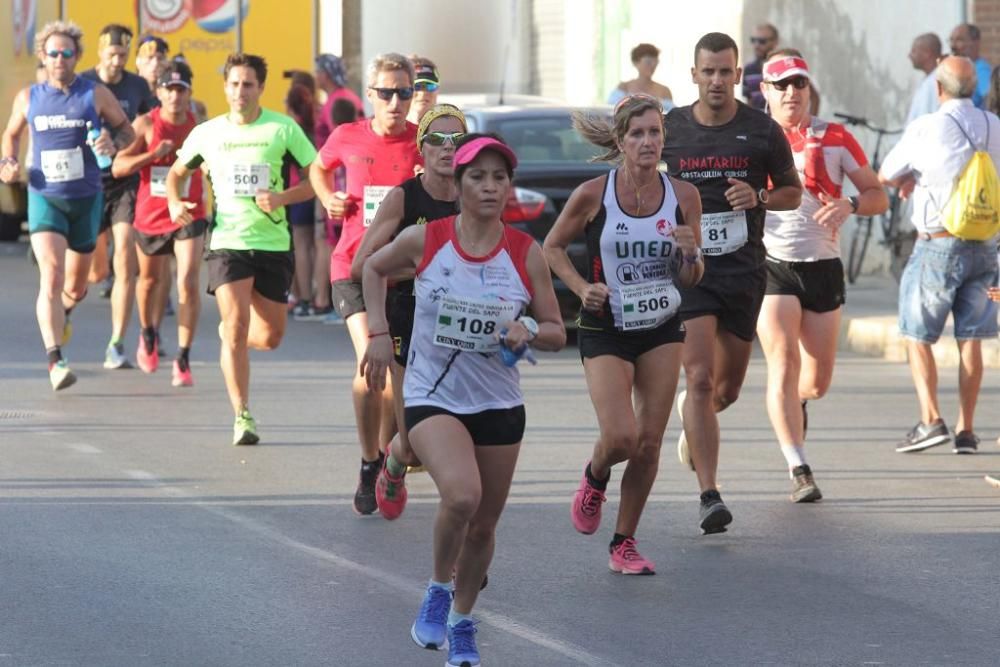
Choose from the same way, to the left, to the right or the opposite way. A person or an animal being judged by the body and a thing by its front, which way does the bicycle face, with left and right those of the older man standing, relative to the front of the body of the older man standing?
to the left

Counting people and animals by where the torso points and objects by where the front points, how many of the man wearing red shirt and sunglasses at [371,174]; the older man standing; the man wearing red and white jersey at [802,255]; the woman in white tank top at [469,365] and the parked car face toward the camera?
3

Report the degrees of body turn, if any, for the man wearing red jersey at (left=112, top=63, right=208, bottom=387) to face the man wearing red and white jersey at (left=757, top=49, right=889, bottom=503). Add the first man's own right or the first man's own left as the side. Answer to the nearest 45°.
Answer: approximately 45° to the first man's own left

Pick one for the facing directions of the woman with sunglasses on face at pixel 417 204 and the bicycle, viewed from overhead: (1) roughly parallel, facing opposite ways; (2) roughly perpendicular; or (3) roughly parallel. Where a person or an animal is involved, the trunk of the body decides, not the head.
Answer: roughly perpendicular

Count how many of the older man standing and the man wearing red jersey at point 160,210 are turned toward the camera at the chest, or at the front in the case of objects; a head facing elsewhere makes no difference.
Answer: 1

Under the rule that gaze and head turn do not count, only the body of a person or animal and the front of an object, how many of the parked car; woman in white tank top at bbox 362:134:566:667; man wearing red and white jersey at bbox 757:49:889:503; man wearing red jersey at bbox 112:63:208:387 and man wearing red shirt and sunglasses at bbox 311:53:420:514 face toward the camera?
4
